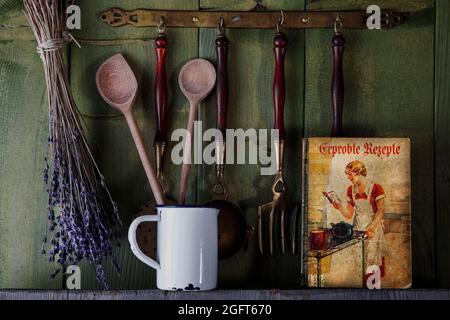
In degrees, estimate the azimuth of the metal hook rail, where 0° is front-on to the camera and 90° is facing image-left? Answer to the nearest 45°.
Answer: approximately 0°

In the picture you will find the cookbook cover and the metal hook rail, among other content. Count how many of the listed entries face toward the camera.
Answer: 2

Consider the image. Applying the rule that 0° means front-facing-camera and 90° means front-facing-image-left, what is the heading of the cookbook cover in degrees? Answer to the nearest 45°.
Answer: approximately 0°
